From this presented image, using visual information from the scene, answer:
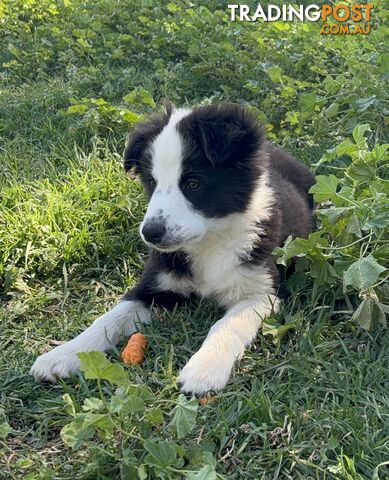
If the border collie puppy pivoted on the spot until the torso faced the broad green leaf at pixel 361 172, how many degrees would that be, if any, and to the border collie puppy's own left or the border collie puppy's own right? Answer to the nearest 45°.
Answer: approximately 135° to the border collie puppy's own left

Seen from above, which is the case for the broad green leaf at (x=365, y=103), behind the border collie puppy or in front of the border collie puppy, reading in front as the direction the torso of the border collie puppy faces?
behind

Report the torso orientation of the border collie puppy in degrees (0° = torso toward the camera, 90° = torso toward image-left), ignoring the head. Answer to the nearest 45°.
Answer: approximately 45°

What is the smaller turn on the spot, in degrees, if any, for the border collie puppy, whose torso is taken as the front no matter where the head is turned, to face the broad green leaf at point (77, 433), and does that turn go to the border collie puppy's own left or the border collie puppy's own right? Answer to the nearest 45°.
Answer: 0° — it already faces it

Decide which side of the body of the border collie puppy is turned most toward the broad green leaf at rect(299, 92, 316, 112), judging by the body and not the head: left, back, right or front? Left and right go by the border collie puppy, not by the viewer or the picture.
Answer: back

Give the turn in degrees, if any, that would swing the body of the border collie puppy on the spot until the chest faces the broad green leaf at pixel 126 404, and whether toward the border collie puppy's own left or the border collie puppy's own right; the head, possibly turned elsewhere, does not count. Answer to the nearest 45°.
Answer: approximately 45° to the border collie puppy's own left

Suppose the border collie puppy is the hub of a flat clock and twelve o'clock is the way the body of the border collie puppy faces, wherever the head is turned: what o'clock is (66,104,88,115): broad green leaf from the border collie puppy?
The broad green leaf is roughly at 4 o'clock from the border collie puppy.

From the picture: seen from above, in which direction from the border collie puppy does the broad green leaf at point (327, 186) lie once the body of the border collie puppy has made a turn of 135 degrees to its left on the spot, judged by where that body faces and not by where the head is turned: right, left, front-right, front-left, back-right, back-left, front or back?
front

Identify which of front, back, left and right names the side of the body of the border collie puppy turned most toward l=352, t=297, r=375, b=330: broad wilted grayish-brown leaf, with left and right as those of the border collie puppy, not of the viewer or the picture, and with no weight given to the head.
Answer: left

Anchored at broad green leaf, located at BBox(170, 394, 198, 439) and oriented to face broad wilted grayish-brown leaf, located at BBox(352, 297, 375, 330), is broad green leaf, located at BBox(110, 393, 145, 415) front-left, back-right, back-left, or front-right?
back-left

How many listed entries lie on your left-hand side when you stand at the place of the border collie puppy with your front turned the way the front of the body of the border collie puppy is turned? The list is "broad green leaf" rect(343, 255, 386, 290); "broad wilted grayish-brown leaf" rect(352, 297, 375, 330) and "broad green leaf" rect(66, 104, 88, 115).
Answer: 2
